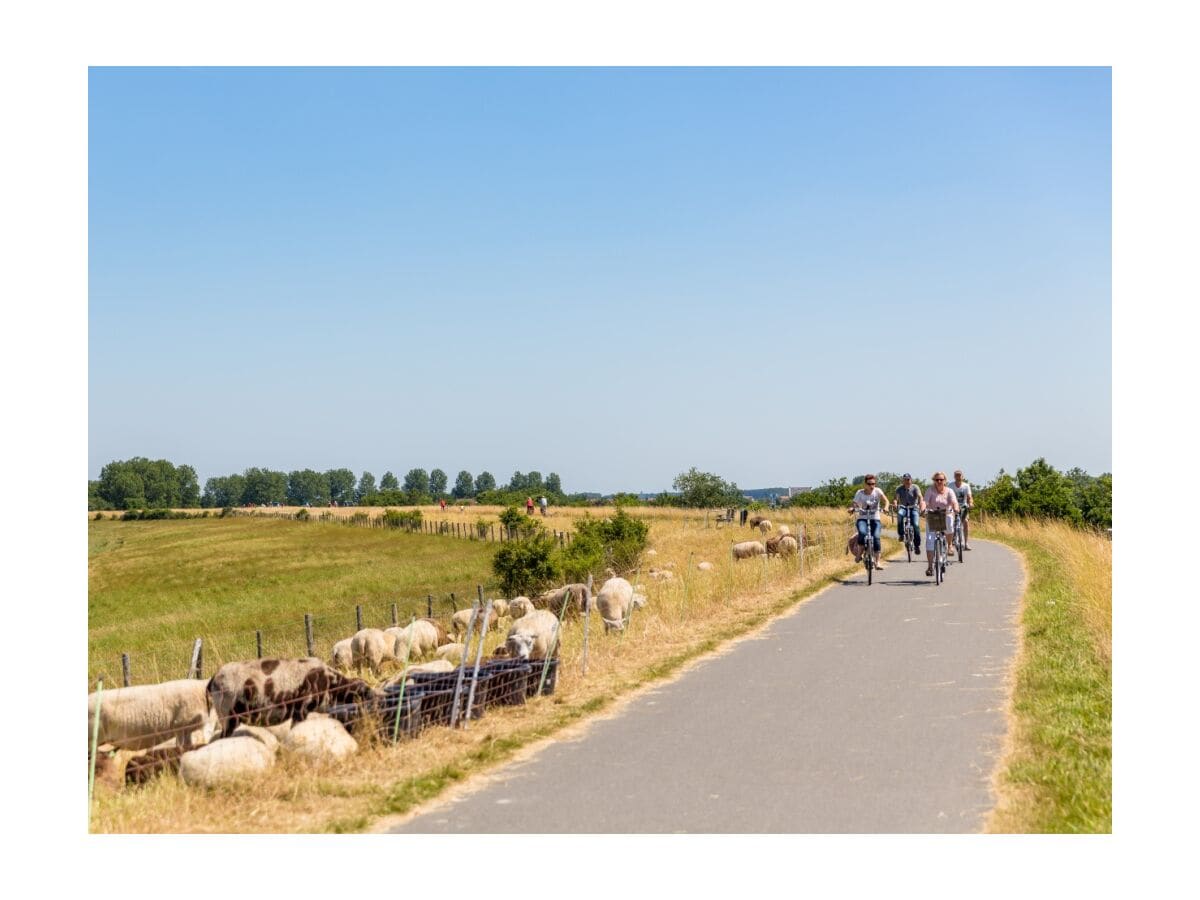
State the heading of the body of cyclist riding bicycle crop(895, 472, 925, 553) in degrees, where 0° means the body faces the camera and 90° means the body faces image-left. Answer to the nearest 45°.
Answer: approximately 0°

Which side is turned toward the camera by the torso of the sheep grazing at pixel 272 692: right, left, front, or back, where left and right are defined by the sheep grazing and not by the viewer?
right

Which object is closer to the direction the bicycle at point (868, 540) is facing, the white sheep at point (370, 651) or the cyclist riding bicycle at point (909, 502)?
the white sheep

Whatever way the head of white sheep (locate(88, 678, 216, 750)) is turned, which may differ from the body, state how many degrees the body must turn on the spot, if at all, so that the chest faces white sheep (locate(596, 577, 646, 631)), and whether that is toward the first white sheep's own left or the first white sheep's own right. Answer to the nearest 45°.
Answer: approximately 45° to the first white sheep's own left

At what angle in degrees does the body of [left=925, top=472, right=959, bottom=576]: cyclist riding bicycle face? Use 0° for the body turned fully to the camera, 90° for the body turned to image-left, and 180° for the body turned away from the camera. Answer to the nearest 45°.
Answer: approximately 0°

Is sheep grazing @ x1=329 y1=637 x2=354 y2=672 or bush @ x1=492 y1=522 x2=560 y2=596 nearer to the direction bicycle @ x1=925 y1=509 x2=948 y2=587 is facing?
the sheep grazing

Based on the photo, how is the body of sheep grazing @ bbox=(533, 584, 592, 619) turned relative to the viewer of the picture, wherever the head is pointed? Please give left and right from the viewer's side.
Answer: facing to the left of the viewer

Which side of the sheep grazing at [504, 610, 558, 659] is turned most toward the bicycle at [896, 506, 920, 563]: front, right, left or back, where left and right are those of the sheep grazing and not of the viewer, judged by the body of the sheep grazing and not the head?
back

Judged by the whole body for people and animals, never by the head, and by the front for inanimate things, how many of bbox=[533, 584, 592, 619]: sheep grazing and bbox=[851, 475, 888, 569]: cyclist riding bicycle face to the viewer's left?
1

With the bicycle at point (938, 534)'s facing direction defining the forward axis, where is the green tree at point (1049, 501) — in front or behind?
behind

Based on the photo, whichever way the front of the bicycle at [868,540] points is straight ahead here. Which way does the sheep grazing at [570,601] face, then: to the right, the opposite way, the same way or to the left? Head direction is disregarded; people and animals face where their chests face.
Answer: to the right

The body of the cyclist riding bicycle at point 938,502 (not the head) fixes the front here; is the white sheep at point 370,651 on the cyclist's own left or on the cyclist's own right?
on the cyclist's own right
